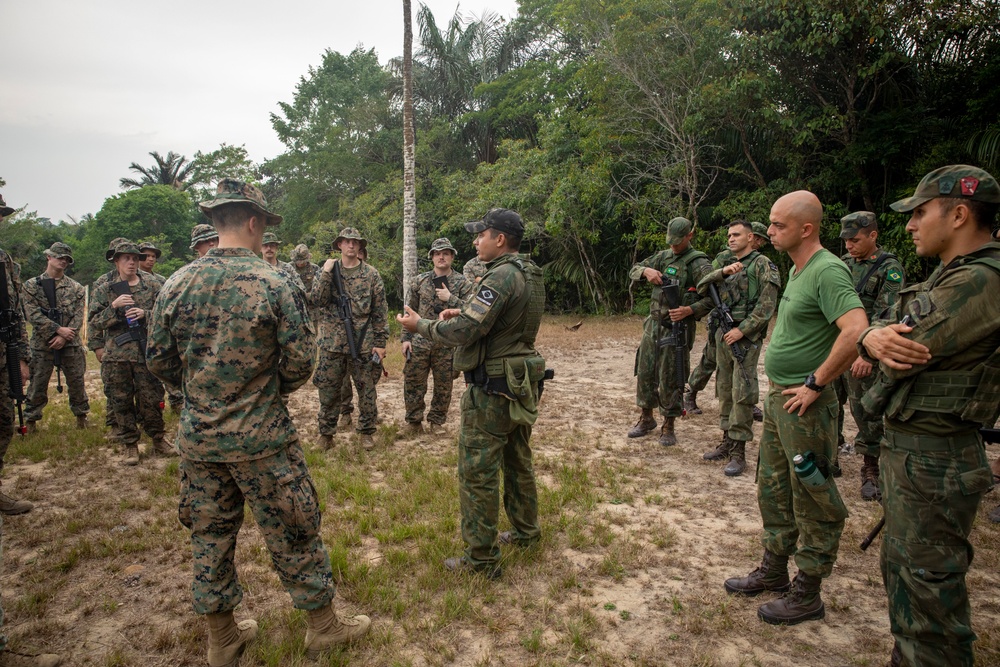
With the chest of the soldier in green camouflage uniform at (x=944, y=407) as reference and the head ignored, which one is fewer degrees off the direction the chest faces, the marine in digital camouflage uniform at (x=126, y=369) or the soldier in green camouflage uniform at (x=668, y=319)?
the marine in digital camouflage uniform

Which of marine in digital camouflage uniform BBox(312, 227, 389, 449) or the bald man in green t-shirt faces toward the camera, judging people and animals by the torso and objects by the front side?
the marine in digital camouflage uniform

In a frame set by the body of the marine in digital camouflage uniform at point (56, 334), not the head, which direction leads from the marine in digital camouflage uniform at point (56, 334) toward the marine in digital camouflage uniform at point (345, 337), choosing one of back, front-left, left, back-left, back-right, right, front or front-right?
front-left

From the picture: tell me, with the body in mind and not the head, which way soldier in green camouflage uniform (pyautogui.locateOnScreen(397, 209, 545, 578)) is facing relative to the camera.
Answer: to the viewer's left

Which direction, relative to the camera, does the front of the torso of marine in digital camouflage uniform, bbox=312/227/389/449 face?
toward the camera

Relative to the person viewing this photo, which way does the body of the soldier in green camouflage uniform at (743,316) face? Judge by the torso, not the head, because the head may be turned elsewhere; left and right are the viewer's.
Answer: facing the viewer and to the left of the viewer

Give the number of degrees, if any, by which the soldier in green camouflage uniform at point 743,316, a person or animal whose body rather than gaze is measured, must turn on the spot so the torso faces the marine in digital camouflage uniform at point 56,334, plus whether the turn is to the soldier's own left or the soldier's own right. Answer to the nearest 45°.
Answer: approximately 45° to the soldier's own right

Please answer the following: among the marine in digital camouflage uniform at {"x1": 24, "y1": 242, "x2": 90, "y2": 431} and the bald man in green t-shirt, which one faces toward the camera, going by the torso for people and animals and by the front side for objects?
the marine in digital camouflage uniform

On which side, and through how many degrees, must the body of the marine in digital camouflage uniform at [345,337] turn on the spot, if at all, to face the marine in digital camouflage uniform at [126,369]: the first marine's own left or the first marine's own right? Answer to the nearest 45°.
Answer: approximately 90° to the first marine's own right

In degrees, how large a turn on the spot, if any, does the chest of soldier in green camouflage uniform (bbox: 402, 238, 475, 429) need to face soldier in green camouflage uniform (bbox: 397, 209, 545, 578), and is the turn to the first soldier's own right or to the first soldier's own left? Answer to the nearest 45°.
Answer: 0° — they already face them

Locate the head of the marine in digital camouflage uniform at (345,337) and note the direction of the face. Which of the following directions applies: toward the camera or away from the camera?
toward the camera

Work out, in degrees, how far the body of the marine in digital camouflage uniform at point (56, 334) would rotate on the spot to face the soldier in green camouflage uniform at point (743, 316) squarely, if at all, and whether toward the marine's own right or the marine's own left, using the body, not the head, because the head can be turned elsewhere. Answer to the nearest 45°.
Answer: approximately 45° to the marine's own left

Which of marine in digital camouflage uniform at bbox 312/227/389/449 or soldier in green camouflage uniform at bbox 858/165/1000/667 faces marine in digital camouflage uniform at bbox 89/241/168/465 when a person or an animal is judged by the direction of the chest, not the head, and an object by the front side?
the soldier in green camouflage uniform

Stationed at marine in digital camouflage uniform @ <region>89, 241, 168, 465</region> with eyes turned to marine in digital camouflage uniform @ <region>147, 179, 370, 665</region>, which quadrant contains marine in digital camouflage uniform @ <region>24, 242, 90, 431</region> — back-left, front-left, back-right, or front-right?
back-right

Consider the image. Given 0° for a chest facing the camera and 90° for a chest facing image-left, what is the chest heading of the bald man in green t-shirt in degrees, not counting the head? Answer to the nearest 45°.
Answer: approximately 90°

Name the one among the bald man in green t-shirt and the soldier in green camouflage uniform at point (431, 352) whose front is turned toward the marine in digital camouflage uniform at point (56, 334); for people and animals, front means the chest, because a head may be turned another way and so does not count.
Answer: the bald man in green t-shirt

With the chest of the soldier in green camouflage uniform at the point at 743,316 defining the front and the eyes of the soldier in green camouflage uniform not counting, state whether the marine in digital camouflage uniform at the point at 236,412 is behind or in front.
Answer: in front

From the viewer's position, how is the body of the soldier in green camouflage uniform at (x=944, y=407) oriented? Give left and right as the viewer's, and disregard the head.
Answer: facing to the left of the viewer
